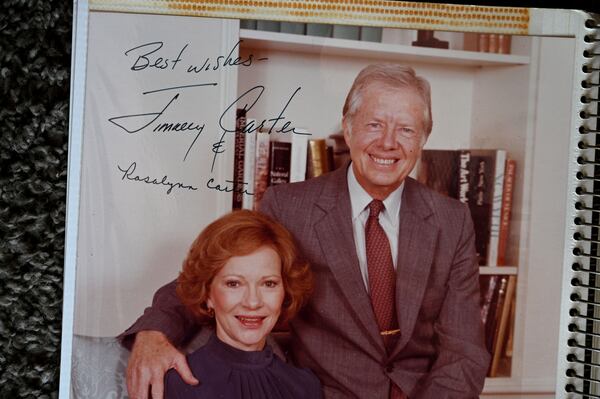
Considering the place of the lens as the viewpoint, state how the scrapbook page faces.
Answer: facing the viewer
